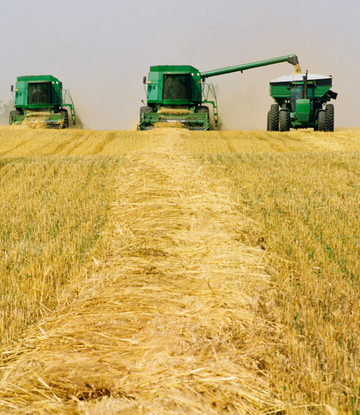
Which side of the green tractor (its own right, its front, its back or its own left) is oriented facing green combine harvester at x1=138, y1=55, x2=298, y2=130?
right

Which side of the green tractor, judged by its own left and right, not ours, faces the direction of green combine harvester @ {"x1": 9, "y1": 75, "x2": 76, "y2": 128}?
right

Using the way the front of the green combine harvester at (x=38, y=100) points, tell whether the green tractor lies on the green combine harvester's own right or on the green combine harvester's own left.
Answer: on the green combine harvester's own left

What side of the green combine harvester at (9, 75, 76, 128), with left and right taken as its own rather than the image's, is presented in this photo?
front

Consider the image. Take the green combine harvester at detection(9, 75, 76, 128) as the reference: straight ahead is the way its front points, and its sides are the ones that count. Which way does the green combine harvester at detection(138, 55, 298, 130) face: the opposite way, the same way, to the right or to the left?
the same way

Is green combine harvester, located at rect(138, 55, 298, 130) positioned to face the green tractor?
no

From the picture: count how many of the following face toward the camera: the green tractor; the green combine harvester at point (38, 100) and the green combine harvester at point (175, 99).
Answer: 3

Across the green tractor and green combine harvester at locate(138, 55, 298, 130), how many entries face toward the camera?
2

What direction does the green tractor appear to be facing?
toward the camera

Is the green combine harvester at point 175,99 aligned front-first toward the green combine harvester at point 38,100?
no

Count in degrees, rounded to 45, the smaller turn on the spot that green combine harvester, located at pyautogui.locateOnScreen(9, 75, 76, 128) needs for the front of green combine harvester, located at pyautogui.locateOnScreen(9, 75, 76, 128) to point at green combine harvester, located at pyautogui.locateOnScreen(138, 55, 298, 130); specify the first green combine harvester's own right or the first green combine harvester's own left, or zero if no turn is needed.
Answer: approximately 45° to the first green combine harvester's own left

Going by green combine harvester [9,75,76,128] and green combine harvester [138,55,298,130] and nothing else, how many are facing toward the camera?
2
